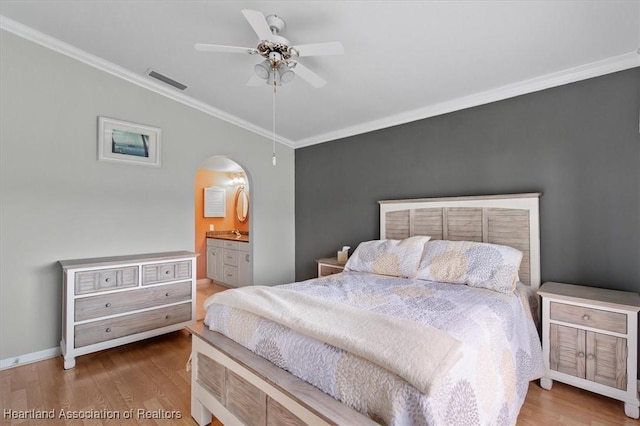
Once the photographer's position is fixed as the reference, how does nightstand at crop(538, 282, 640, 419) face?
facing the viewer and to the left of the viewer

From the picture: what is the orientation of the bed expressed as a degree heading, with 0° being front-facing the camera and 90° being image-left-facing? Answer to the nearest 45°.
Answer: approximately 45°

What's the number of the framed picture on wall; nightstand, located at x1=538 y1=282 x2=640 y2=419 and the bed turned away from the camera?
0

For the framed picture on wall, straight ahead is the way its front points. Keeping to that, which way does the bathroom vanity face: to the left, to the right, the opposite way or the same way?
to the right

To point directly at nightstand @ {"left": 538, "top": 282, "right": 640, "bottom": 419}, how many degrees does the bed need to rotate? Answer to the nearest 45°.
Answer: approximately 180°

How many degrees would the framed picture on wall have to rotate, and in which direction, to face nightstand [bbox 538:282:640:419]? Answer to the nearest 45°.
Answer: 0° — it already faces it

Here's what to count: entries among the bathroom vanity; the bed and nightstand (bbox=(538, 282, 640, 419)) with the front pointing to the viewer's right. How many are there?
0

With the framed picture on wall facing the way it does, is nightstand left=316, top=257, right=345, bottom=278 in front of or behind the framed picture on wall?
in front

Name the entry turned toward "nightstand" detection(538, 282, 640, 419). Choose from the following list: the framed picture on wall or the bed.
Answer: the framed picture on wall
